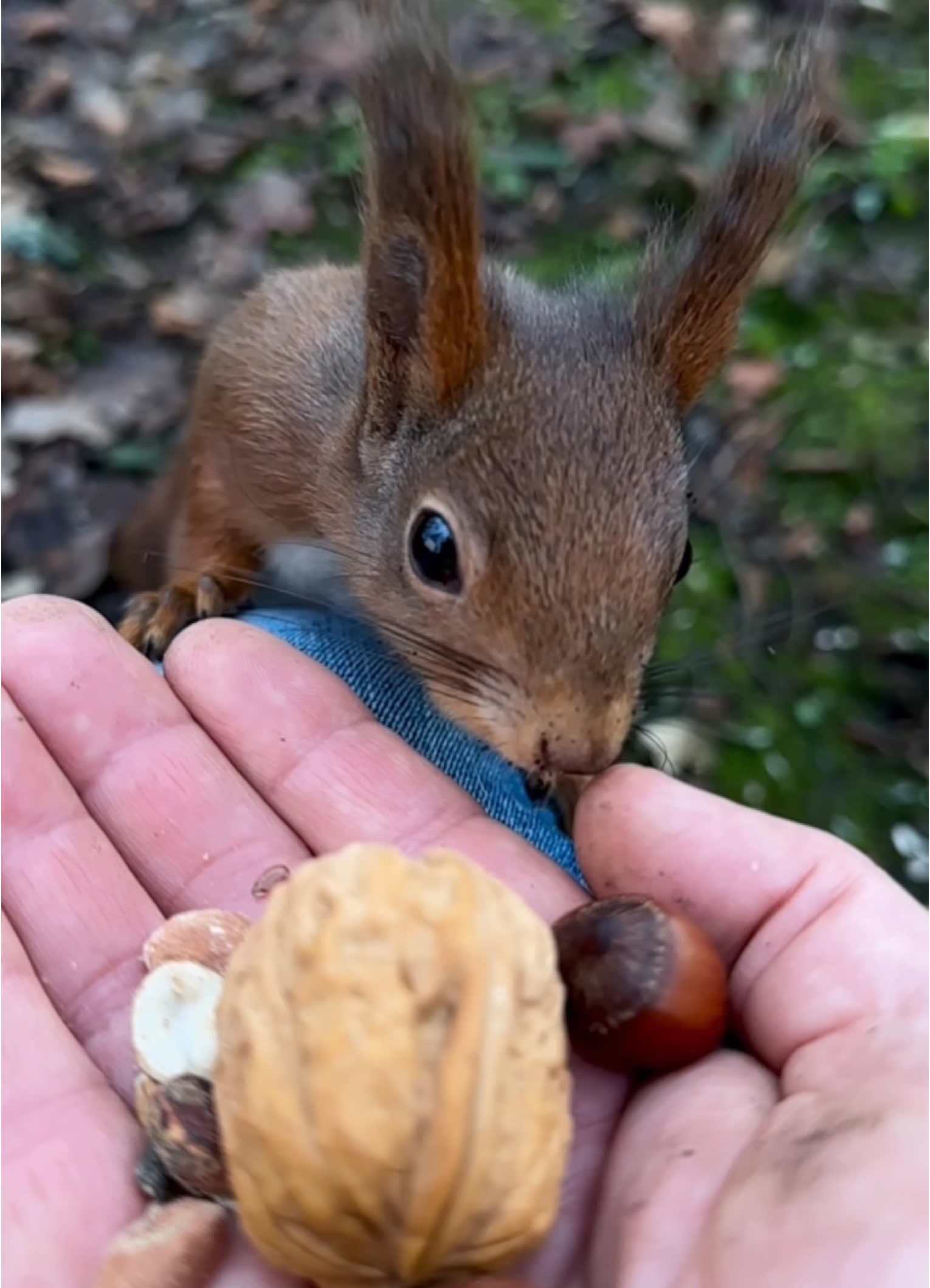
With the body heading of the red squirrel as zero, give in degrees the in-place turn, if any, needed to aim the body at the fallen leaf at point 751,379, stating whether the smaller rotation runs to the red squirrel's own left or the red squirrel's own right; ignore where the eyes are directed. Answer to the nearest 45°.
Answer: approximately 135° to the red squirrel's own left

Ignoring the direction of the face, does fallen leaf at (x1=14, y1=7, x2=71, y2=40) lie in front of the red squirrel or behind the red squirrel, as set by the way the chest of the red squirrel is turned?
behind

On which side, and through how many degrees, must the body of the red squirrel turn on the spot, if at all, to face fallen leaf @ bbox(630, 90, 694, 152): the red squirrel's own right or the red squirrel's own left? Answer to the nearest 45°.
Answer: approximately 135° to the red squirrel's own left

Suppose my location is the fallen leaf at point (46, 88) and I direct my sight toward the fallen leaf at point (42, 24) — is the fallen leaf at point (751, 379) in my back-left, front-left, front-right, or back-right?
back-right

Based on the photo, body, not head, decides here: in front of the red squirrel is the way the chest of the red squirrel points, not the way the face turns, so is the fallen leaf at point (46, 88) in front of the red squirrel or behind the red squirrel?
behind

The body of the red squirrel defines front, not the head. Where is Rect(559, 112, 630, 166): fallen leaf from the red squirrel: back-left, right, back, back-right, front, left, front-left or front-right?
back-left
